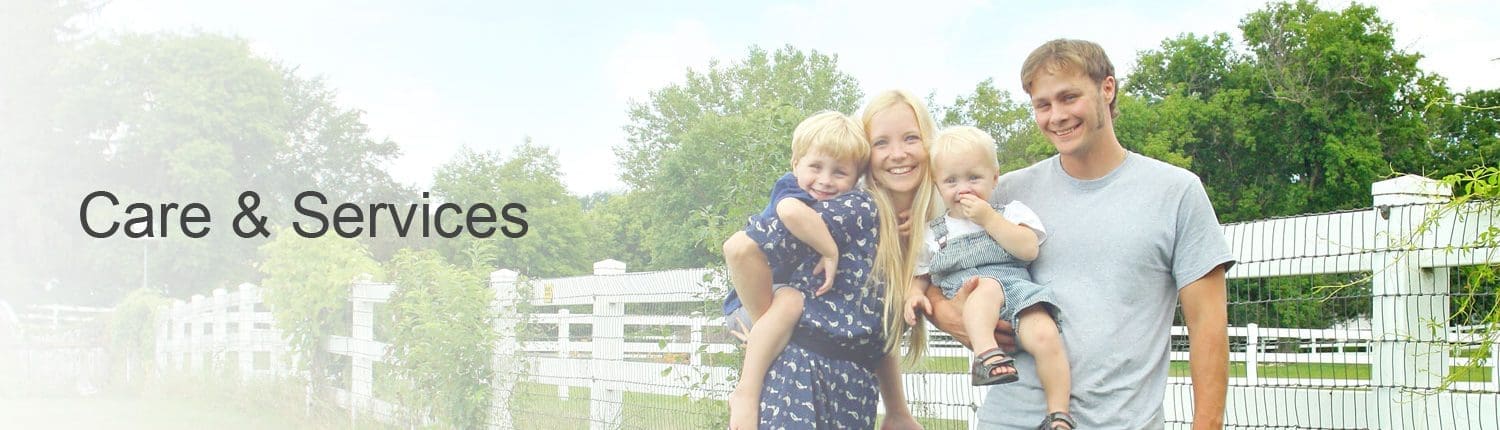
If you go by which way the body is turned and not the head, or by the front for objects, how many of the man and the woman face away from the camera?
0

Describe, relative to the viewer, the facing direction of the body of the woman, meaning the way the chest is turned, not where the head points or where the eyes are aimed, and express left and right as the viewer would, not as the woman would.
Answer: facing the viewer and to the right of the viewer

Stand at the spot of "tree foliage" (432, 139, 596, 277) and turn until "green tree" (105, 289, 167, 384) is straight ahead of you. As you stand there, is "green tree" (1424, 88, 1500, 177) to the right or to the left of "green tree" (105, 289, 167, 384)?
left

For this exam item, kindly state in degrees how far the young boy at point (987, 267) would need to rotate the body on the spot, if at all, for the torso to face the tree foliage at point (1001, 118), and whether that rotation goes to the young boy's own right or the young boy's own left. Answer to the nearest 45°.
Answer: approximately 180°

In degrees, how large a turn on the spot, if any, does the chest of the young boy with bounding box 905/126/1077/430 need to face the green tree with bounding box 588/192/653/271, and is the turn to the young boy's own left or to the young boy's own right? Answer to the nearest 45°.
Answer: approximately 180°

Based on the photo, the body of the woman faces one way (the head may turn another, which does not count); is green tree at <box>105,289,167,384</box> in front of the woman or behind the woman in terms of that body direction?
behind

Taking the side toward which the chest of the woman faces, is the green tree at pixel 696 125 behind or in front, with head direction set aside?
behind

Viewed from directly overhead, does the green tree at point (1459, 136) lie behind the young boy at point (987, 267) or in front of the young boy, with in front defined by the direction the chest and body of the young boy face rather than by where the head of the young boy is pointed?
behind

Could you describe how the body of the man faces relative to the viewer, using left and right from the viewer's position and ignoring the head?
facing the viewer and to the left of the viewer

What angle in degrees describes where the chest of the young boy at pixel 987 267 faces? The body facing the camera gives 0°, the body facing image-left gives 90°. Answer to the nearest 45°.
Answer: approximately 0°
